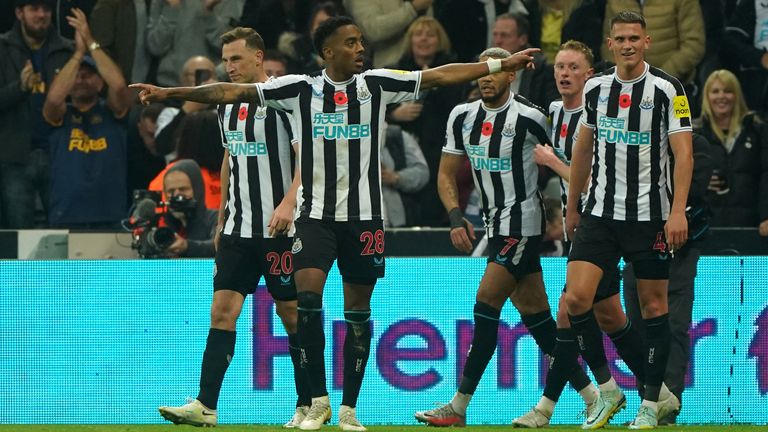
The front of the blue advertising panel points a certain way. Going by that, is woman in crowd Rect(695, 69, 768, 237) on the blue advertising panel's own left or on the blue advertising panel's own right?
on the blue advertising panel's own left

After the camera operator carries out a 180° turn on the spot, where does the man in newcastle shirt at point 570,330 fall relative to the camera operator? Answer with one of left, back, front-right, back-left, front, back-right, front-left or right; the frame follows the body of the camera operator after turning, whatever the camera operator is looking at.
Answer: right

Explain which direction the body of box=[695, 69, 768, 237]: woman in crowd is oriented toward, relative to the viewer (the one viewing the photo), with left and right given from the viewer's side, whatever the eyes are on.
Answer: facing the viewer

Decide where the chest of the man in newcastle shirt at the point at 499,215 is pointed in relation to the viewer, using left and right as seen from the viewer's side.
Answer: facing the viewer and to the left of the viewer

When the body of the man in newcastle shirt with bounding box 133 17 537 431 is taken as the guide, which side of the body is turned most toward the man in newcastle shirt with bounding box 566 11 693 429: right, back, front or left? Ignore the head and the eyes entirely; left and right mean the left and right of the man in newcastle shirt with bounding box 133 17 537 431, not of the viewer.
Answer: left

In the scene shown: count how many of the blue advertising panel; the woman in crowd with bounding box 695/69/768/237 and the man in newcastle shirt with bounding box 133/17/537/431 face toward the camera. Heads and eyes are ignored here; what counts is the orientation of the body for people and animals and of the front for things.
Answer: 3

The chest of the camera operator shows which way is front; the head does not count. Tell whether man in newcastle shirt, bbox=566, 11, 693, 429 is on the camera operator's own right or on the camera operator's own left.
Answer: on the camera operator's own left

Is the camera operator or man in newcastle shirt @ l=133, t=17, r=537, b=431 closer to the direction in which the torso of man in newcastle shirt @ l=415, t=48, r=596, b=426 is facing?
the man in newcastle shirt
